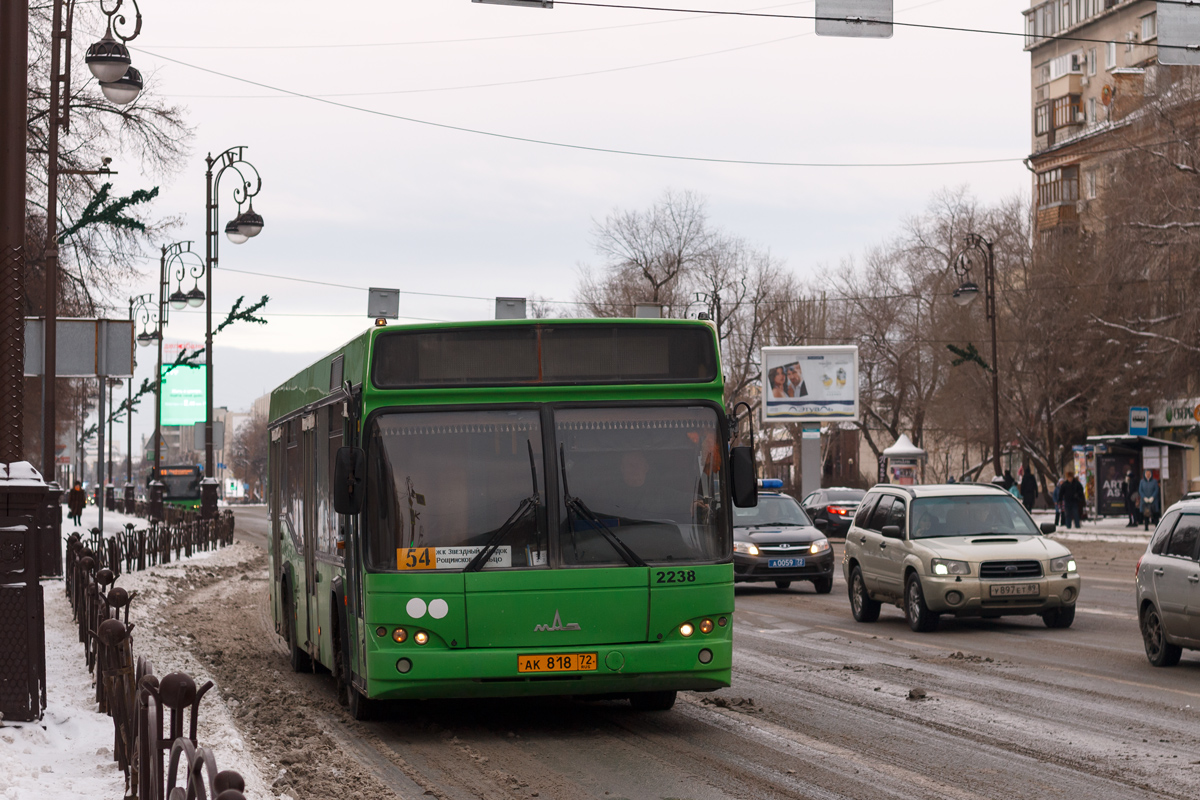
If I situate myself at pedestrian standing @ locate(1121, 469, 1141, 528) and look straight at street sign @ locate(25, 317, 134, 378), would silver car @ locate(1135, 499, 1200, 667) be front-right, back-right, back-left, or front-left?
front-left

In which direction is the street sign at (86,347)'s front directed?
away from the camera

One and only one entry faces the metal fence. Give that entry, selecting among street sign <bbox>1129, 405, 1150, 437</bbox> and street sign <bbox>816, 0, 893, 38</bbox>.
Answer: street sign <bbox>1129, 405, 1150, 437</bbox>

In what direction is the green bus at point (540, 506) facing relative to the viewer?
toward the camera

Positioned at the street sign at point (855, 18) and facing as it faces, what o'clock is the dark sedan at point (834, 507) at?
The dark sedan is roughly at 12 o'clock from the street sign.

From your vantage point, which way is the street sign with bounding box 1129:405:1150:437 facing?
toward the camera

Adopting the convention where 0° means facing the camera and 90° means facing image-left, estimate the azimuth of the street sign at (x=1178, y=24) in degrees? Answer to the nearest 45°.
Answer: approximately 180°

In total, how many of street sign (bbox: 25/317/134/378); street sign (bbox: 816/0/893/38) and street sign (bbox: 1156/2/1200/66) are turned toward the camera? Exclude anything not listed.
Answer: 0

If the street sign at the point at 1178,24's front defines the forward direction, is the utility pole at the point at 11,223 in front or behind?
behind

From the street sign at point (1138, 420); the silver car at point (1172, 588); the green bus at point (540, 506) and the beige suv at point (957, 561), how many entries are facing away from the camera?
0

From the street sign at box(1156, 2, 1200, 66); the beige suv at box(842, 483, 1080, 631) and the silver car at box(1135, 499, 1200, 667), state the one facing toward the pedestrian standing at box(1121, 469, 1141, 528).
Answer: the street sign

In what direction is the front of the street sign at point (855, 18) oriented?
away from the camera

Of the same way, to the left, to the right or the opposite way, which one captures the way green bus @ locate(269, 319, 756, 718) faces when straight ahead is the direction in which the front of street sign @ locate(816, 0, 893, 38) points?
the opposite way

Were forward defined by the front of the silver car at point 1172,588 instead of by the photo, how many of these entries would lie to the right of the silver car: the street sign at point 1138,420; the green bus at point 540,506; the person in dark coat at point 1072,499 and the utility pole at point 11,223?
2

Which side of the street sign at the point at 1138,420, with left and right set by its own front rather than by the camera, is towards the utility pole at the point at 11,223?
front

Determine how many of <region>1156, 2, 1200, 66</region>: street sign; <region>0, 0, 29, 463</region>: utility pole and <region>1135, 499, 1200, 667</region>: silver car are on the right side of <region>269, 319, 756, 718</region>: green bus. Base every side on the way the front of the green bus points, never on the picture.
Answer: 1
